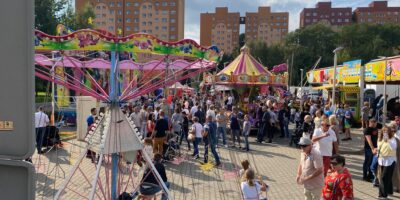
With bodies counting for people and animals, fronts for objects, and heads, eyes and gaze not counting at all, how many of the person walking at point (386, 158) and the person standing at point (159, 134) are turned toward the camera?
1

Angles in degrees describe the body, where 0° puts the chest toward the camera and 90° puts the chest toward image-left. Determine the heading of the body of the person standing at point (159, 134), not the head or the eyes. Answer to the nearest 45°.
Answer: approximately 180°

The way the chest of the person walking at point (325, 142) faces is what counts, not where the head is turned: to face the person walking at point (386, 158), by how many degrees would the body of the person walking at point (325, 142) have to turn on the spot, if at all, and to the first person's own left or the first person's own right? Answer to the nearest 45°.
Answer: approximately 90° to the first person's own left

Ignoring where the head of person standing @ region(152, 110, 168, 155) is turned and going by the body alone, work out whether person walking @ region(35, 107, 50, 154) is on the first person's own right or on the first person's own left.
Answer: on the first person's own left

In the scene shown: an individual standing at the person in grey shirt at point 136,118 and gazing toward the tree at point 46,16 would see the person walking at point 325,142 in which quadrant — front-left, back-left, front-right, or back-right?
back-right

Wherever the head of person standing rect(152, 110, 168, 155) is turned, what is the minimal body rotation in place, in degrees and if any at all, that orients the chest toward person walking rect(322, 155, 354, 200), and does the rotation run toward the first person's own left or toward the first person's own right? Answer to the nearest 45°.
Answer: approximately 135° to the first person's own right
